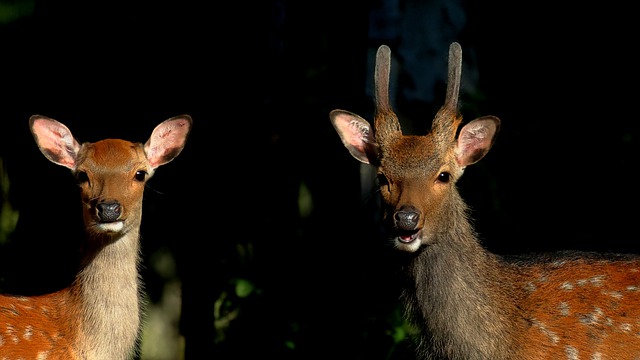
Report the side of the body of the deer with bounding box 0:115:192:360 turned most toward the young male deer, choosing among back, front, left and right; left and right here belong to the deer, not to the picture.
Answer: front

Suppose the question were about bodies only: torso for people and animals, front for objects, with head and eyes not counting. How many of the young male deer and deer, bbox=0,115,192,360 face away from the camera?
0

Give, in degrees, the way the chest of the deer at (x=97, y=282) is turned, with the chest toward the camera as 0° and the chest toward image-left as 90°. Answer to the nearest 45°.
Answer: approximately 315°
